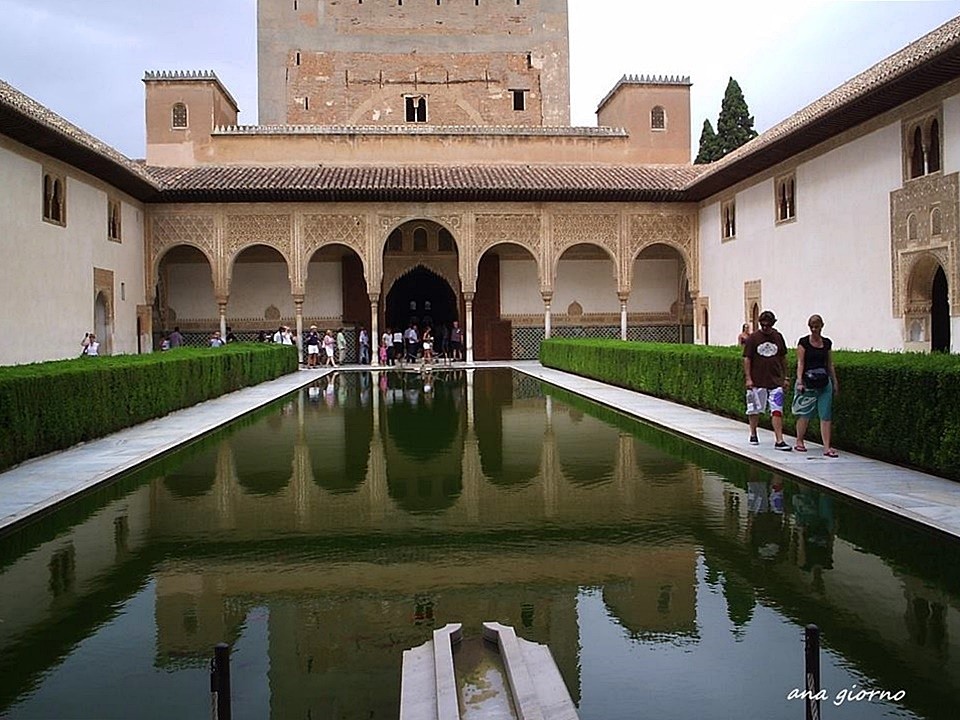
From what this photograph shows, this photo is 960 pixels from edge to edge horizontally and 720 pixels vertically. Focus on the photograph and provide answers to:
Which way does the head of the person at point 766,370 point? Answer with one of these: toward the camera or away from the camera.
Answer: toward the camera

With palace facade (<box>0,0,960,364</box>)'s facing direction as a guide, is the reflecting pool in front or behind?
in front

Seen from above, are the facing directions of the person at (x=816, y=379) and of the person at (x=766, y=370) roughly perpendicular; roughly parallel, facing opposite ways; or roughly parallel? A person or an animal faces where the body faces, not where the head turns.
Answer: roughly parallel

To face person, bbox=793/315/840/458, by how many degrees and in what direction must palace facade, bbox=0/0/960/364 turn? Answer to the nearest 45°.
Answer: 0° — it already faces them

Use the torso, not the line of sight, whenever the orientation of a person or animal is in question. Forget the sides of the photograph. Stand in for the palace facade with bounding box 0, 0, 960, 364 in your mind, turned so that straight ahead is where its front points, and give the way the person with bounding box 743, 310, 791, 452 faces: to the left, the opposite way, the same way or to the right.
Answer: the same way

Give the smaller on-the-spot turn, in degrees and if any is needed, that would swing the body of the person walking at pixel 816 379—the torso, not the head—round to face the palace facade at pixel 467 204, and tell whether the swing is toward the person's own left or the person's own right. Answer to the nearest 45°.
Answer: approximately 135° to the person's own right

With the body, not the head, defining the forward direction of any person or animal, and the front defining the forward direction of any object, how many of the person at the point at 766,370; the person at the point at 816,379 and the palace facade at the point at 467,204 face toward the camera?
3

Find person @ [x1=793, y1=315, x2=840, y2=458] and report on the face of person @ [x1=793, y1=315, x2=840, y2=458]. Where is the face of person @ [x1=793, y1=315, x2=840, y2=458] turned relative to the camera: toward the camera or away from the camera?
toward the camera

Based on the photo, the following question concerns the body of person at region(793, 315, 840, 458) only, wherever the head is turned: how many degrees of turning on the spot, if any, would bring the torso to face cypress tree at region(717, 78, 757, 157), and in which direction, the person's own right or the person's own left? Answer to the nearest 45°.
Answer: approximately 180°

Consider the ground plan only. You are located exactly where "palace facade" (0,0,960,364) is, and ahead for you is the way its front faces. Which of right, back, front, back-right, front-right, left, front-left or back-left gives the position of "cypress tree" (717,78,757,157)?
back-left

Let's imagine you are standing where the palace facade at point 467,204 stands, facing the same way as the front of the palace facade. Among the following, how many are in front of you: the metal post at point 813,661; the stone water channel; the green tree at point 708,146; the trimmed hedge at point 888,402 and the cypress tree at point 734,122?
3

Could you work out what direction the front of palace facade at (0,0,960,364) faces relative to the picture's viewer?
facing the viewer

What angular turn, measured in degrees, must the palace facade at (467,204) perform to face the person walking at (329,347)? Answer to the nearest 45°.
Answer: approximately 90° to its right

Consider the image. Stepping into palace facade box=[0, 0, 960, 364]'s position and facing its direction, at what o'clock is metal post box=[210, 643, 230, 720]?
The metal post is roughly at 12 o'clock from the palace facade.

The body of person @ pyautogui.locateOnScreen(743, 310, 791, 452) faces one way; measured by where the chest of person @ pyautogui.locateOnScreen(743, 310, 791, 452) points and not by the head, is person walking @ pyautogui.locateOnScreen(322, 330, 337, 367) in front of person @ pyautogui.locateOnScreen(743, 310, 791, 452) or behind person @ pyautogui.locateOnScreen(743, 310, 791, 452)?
behind

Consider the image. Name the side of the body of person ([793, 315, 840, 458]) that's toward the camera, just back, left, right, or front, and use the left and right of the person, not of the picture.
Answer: front

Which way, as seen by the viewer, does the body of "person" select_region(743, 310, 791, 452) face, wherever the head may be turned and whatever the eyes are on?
toward the camera

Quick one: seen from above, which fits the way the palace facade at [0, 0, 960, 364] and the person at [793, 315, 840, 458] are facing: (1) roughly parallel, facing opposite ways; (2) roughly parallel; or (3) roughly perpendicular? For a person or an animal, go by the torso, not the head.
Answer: roughly parallel

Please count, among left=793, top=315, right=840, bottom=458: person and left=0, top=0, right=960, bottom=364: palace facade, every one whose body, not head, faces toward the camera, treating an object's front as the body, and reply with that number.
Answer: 2

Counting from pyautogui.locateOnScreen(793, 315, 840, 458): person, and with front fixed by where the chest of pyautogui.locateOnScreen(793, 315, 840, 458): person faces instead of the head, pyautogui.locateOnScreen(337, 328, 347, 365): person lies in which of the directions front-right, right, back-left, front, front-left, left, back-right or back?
back-right
